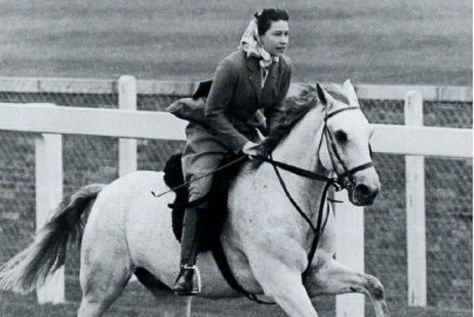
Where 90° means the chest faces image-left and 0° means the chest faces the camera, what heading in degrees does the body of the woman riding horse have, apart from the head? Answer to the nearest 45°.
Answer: approximately 315°

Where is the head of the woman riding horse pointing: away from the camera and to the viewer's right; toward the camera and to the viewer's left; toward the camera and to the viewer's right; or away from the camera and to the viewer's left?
toward the camera and to the viewer's right

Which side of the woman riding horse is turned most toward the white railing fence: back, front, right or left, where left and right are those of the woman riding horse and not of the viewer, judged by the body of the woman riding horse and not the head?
left
